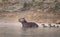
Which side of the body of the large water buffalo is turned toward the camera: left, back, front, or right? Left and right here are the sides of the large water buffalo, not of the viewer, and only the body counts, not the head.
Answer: left
